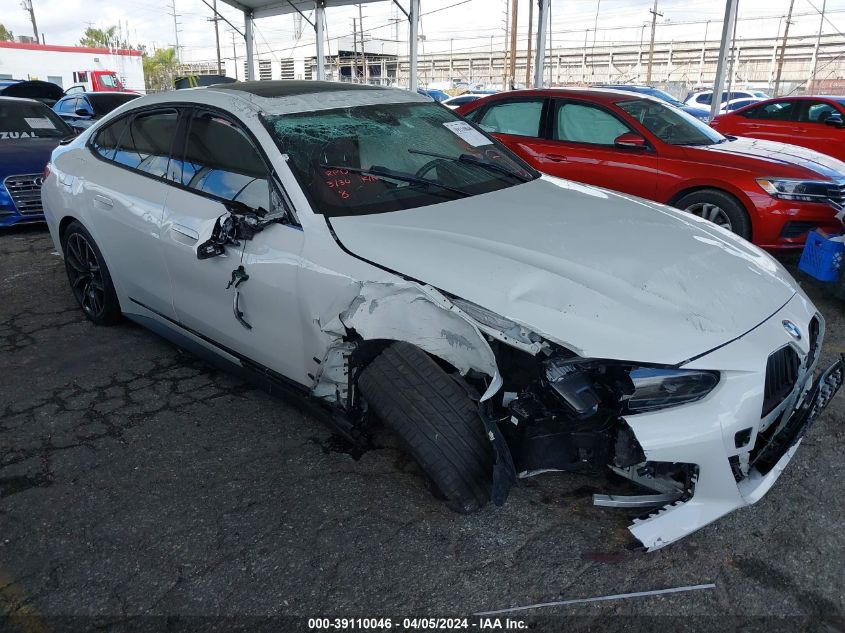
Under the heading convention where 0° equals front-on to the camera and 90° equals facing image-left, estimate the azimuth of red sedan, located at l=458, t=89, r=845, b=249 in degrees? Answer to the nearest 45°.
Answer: approximately 315°

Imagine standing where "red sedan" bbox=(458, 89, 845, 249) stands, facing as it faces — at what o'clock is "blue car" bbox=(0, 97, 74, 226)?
The blue car is roughly at 4 o'clock from the red sedan.

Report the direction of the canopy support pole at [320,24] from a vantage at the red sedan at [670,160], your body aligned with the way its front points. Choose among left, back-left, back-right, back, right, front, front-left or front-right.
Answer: back

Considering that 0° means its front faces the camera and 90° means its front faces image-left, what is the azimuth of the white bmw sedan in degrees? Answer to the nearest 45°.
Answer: approximately 315°

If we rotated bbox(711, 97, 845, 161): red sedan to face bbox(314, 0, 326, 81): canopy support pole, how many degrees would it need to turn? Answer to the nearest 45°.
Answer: approximately 135° to its right

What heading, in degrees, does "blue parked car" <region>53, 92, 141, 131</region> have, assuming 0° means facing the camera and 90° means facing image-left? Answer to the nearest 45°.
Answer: approximately 315°

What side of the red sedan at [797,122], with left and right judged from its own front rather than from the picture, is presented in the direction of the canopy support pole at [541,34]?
back

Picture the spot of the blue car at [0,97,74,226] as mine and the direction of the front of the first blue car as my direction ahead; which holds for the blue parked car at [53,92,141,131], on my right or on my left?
on my left

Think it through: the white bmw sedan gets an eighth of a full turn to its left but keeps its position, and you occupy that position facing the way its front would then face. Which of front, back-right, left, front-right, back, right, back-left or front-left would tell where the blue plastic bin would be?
front-left
